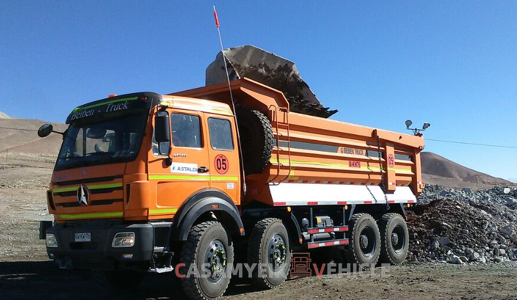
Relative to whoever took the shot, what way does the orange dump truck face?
facing the viewer and to the left of the viewer

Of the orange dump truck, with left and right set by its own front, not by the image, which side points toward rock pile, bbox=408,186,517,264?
back
